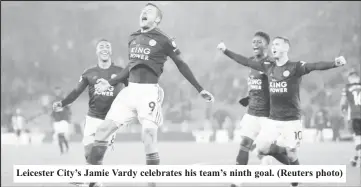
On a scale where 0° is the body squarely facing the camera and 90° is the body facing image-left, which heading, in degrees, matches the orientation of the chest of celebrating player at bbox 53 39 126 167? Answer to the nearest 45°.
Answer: approximately 0°

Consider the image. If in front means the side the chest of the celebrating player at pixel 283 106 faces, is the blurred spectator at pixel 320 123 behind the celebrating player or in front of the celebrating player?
behind

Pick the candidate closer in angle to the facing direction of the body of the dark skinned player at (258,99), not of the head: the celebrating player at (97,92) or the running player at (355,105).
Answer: the celebrating player

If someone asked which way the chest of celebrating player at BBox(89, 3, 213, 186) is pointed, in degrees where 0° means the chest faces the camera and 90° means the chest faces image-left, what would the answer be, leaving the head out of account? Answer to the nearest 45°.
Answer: approximately 45°

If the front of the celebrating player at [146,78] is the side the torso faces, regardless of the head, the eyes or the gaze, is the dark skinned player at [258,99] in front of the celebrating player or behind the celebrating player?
behind

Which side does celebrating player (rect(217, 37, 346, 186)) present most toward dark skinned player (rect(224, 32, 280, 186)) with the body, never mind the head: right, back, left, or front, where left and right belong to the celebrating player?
right

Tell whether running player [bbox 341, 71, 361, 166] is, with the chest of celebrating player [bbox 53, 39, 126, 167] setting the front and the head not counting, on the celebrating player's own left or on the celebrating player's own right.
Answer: on the celebrating player's own left
